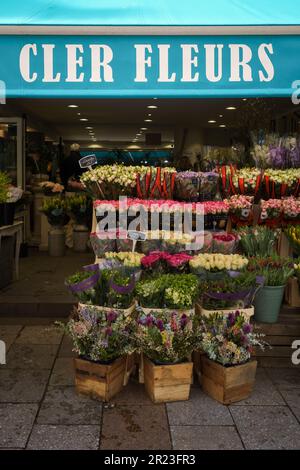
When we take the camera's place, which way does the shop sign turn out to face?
facing the viewer

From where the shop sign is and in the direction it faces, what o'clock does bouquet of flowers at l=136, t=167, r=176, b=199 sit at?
The bouquet of flowers is roughly at 6 o'clock from the shop sign.

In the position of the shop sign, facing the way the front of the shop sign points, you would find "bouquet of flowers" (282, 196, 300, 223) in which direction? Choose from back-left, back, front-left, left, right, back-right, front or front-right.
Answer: back-left

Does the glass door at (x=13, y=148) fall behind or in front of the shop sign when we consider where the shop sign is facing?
behind

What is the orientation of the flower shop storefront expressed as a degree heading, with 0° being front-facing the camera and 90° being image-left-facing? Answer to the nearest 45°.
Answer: approximately 0°
